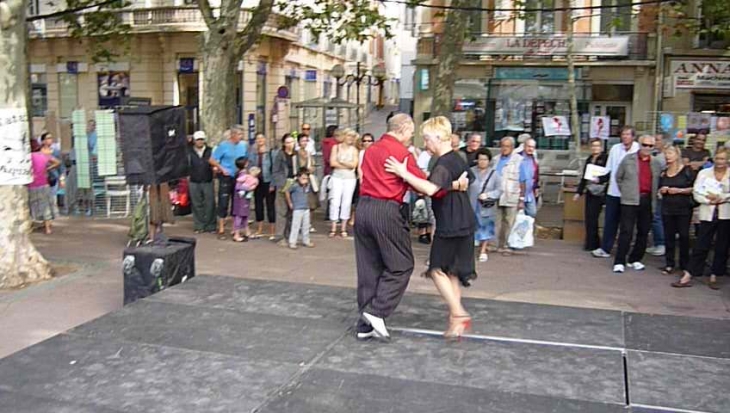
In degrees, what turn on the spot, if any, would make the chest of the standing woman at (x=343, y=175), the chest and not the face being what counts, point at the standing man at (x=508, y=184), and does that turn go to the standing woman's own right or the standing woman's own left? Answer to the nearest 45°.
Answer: approximately 45° to the standing woman's own left

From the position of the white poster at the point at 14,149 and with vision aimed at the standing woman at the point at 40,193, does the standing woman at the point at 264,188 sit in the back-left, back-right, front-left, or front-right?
front-right

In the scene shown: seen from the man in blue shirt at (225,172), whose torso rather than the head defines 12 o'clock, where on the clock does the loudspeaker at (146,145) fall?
The loudspeaker is roughly at 2 o'clock from the man in blue shirt.

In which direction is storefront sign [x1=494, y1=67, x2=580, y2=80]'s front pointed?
toward the camera

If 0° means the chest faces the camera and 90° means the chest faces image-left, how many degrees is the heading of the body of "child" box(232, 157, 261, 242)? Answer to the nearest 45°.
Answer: approximately 315°

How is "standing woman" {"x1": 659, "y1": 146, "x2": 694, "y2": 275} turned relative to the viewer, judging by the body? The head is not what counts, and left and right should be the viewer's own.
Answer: facing the viewer and to the left of the viewer

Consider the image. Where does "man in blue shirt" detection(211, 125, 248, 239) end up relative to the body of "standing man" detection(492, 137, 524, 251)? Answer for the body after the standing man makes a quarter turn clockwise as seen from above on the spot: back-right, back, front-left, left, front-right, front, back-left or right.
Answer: front-left

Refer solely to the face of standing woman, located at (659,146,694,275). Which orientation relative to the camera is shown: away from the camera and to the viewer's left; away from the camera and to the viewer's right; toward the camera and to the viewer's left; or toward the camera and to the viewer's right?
toward the camera and to the viewer's left

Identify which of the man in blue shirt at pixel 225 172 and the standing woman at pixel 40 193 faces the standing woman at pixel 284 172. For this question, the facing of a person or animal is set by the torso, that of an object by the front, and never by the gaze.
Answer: the man in blue shirt

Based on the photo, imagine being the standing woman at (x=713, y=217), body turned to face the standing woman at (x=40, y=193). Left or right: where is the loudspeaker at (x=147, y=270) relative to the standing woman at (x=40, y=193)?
left

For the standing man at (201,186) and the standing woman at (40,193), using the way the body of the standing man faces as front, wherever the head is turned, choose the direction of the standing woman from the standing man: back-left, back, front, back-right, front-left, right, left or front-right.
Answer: right

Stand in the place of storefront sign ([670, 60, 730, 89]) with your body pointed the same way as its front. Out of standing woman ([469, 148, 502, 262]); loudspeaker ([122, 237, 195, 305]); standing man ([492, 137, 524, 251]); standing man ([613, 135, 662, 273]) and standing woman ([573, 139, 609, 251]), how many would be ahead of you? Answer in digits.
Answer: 5

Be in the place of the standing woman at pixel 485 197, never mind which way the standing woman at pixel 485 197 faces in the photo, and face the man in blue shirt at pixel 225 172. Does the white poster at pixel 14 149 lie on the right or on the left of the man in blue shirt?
left

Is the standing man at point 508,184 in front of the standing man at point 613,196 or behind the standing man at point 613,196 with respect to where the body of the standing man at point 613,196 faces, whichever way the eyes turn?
in front
